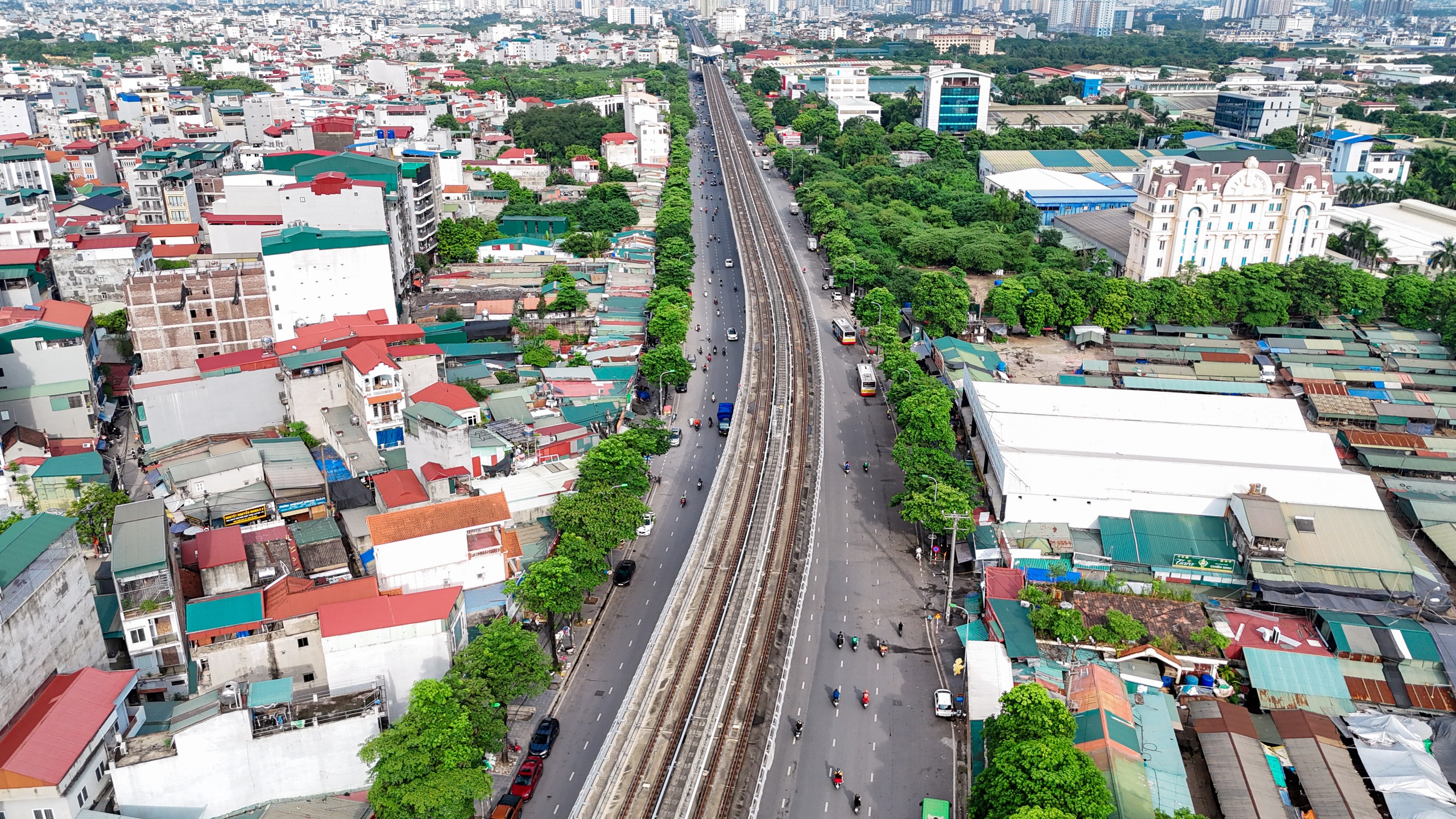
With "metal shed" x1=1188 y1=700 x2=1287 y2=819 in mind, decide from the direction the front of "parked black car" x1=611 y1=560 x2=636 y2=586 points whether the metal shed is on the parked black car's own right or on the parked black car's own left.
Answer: on the parked black car's own left

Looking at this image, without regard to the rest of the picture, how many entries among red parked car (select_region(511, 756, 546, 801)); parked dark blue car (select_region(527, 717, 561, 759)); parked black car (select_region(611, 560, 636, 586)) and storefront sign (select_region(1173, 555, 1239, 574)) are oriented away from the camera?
0

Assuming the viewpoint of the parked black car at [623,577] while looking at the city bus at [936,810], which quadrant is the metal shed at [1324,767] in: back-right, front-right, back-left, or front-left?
front-left

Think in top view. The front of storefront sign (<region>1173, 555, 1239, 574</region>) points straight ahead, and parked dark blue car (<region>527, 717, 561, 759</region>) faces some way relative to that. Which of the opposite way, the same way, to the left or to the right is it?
the same way

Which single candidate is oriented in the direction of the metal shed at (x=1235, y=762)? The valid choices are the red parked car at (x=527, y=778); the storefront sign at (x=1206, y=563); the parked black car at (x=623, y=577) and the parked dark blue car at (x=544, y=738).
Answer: the storefront sign

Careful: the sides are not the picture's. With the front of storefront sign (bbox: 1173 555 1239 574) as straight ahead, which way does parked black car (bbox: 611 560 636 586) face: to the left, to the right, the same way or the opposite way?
the same way

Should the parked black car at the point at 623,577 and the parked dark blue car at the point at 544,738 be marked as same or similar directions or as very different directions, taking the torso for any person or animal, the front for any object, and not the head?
same or similar directions

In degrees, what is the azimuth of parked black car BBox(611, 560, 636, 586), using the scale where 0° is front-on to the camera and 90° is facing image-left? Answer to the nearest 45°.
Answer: approximately 45°

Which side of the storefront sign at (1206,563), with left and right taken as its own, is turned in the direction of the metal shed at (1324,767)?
front

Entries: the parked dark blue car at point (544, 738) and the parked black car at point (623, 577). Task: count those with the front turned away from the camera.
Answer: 0

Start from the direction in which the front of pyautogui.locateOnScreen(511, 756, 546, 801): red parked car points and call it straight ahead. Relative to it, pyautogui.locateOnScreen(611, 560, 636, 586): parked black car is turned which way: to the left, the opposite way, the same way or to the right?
the same way

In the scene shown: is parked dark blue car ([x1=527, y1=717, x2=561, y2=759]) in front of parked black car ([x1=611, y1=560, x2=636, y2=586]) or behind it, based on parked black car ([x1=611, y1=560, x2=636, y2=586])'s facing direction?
in front

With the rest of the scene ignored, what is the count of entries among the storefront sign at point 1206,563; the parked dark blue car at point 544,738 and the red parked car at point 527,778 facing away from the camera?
0

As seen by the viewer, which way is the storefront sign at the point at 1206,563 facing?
toward the camera

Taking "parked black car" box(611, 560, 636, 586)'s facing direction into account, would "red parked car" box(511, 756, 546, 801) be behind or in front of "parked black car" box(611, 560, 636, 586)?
in front

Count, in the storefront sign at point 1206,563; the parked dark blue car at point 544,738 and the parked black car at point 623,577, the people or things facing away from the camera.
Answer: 0

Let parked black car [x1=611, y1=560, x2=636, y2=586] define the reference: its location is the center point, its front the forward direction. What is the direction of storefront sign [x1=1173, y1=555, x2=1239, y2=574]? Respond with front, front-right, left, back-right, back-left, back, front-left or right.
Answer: back-left

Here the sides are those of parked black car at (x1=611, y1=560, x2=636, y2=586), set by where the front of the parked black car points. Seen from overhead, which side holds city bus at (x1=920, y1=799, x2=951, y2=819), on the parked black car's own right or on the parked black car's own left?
on the parked black car's own left

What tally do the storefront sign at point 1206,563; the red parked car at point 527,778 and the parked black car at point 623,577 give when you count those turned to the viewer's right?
0

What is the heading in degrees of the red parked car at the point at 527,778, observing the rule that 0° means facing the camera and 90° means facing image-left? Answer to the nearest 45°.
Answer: approximately 45°
